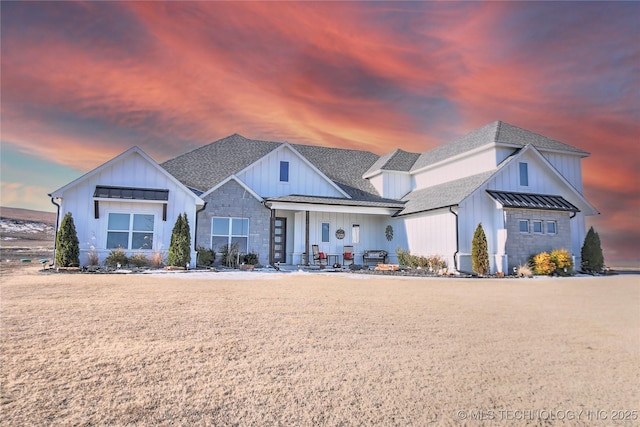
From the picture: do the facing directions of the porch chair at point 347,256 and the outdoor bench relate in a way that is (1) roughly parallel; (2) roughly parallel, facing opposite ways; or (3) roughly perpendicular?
roughly parallel

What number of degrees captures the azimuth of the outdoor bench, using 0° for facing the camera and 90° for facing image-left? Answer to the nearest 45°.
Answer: approximately 0°

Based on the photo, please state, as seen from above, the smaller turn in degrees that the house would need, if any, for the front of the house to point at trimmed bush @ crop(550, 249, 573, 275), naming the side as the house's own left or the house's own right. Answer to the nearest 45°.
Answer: approximately 90° to the house's own left

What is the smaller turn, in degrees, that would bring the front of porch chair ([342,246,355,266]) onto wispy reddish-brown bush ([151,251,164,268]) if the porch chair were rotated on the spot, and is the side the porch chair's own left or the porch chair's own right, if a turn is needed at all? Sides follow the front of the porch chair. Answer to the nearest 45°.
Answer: approximately 45° to the porch chair's own right

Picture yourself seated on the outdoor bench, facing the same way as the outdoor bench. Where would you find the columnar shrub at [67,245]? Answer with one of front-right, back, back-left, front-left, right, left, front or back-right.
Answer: front-right

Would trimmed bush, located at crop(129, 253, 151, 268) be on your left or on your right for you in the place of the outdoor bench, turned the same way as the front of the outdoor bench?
on your right

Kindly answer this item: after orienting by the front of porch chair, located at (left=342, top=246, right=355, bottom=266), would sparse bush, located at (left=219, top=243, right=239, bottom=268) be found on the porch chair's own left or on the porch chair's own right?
on the porch chair's own right

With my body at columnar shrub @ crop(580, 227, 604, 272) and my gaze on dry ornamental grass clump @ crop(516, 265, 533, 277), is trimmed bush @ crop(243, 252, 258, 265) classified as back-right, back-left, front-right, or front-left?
front-right

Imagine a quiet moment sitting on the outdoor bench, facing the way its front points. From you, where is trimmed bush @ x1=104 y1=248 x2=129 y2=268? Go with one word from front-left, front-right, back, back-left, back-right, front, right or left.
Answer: front-right

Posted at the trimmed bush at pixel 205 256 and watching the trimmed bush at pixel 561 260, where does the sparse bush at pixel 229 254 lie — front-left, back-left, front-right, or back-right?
front-left

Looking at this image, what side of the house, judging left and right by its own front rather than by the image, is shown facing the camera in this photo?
front

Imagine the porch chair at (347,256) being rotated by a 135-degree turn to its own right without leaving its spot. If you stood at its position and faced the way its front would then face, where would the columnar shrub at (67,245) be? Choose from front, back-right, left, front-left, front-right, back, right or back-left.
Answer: left
